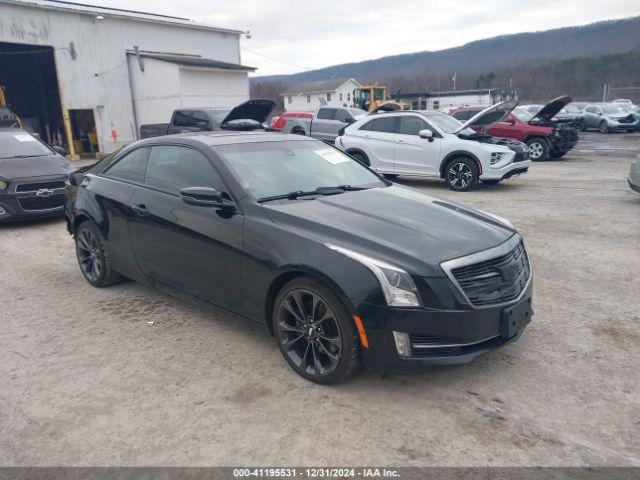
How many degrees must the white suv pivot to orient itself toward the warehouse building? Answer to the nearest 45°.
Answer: approximately 180°

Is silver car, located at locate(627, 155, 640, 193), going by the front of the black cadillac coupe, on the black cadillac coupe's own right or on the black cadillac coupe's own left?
on the black cadillac coupe's own left

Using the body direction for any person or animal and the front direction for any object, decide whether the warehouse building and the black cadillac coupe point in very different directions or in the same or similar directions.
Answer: same or similar directions

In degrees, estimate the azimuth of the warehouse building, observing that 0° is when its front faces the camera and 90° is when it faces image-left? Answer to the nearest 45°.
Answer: approximately 315°

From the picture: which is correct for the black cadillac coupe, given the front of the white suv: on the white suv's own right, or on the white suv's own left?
on the white suv's own right

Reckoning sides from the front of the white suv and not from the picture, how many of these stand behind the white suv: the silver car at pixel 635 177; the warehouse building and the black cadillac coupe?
1

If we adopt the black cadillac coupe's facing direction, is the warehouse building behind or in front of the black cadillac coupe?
behind

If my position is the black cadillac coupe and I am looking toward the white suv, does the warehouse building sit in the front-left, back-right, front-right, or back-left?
front-left

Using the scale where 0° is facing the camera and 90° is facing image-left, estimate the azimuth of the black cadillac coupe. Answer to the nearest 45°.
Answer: approximately 315°

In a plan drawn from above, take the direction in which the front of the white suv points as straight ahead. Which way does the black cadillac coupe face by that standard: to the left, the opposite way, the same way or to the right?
the same way

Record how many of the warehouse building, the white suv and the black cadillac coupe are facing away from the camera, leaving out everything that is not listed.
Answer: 0

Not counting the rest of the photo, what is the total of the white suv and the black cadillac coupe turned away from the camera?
0

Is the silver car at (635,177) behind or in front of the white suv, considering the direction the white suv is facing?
in front
